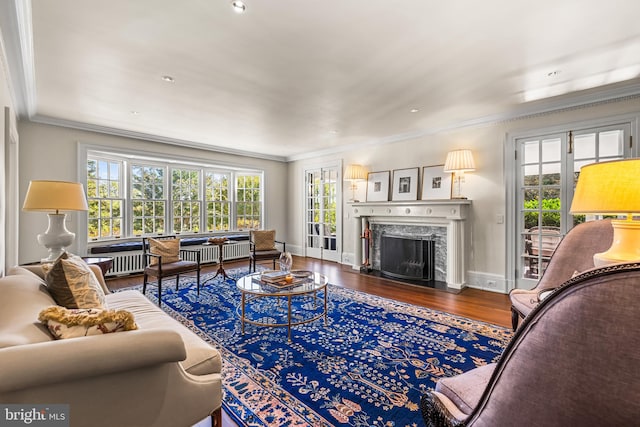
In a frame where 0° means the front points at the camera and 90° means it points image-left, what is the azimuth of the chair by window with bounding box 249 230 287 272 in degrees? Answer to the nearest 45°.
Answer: approximately 315°

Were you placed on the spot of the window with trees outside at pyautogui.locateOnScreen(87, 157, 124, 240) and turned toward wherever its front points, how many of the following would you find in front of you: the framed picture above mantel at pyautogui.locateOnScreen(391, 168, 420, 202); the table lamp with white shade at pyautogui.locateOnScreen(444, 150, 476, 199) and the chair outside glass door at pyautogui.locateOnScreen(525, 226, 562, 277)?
3

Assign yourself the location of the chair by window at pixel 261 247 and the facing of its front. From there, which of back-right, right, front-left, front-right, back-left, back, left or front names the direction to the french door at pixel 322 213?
left

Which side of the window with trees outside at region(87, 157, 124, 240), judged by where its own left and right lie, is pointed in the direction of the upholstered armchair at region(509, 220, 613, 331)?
front

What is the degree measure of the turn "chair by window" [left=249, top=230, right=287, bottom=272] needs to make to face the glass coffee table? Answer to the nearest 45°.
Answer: approximately 45° to its right

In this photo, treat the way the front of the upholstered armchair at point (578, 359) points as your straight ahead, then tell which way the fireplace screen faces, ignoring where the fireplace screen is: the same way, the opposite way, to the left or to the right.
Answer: to the left

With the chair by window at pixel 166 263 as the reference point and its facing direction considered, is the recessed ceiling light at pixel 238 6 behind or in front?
in front

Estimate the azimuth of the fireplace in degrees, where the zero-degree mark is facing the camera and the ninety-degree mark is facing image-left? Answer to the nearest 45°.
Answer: approximately 45°

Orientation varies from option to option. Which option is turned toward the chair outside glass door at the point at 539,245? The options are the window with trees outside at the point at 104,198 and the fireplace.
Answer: the window with trees outside

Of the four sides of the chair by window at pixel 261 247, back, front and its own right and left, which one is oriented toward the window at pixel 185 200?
back
